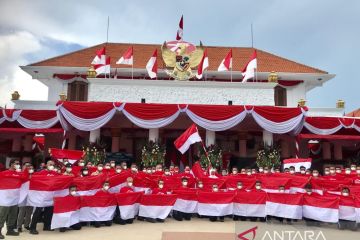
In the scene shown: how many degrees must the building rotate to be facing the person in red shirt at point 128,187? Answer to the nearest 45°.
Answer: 0° — it already faces them

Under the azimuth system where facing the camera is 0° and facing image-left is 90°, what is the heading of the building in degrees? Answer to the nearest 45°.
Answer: approximately 0°
